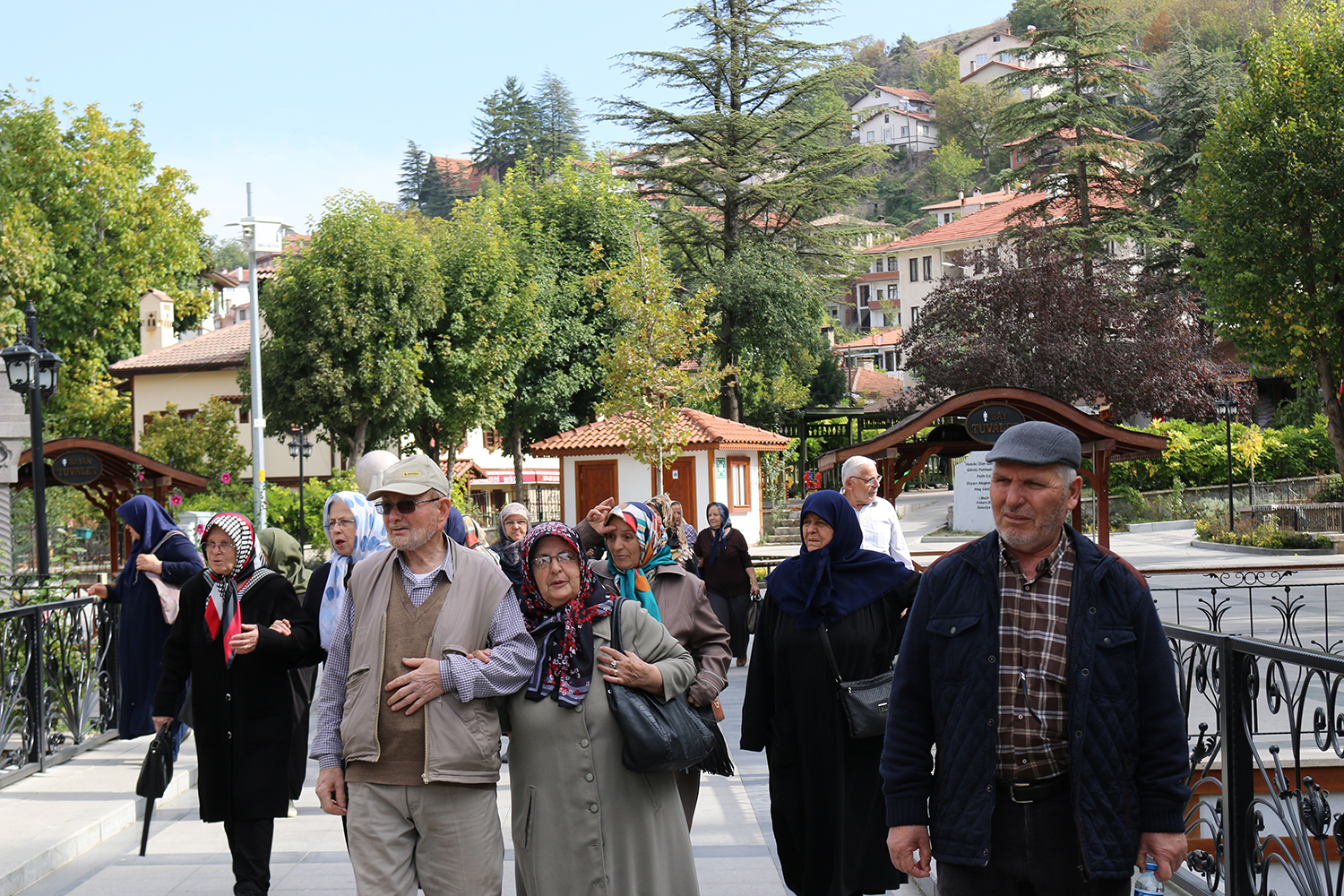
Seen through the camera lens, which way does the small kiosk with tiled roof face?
facing the viewer and to the left of the viewer

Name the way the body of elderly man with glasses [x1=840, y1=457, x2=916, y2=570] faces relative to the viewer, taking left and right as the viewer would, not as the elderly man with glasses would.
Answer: facing the viewer and to the right of the viewer

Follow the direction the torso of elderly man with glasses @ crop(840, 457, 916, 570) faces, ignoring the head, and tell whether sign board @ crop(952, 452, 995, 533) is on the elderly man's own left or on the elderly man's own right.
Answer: on the elderly man's own left

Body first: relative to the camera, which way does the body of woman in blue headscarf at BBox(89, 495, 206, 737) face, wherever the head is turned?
to the viewer's left

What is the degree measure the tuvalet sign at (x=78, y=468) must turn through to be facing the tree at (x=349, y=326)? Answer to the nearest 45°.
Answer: approximately 135° to its left

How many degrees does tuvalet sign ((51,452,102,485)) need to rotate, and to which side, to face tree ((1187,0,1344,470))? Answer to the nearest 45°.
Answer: approximately 90° to its left

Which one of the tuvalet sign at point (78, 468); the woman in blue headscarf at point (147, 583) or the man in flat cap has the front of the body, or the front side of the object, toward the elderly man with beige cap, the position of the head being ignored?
the tuvalet sign

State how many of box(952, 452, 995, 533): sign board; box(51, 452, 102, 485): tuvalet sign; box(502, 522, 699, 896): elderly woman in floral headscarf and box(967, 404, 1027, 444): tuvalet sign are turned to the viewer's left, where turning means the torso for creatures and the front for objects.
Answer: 0

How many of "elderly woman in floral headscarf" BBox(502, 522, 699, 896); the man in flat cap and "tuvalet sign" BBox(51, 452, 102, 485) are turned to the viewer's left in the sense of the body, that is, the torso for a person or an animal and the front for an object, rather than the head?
0

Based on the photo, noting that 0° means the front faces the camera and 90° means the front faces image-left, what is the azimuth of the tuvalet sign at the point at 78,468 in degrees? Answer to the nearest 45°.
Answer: approximately 0°

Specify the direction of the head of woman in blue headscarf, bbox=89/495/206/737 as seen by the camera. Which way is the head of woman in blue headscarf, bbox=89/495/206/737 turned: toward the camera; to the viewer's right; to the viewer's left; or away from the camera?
to the viewer's left

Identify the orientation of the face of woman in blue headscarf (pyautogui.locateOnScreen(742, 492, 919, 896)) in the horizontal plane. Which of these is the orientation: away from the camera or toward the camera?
toward the camera

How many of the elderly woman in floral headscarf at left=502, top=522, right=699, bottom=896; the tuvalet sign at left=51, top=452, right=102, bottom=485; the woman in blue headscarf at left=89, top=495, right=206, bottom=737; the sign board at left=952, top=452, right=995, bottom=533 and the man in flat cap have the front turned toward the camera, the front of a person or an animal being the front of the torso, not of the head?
4

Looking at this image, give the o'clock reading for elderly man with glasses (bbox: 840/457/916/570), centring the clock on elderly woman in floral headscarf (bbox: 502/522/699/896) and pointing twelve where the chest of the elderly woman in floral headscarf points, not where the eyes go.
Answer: The elderly man with glasses is roughly at 7 o'clock from the elderly woman in floral headscarf.

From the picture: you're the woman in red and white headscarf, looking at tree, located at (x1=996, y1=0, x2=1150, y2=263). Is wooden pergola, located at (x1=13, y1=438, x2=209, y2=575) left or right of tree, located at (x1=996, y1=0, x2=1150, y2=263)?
left

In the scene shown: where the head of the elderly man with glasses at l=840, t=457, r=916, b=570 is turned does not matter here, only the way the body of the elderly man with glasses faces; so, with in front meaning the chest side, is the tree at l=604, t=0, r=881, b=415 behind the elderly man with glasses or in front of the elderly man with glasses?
behind

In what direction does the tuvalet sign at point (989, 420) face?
toward the camera
